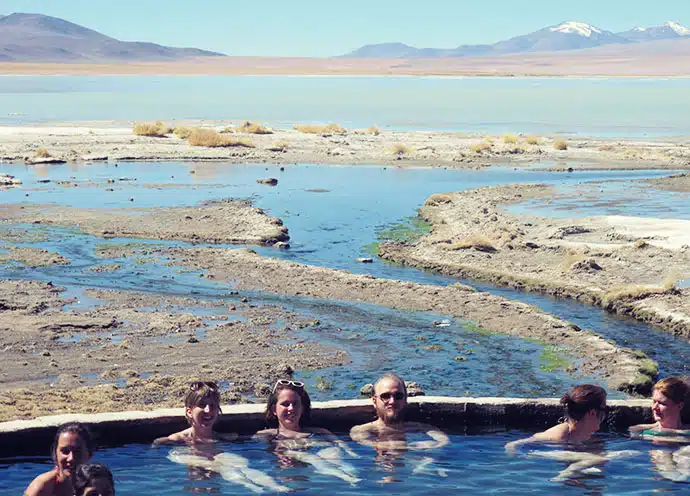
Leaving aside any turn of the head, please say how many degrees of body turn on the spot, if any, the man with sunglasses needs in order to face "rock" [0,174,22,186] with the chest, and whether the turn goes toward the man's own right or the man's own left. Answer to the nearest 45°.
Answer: approximately 135° to the man's own right

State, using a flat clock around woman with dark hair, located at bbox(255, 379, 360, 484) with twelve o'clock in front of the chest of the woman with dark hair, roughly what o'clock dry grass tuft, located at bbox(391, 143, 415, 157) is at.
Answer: The dry grass tuft is roughly at 6 o'clock from the woman with dark hair.

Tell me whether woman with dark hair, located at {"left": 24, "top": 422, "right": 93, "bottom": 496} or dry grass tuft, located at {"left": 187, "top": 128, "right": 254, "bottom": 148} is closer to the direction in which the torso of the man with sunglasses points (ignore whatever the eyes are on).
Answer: the woman with dark hair

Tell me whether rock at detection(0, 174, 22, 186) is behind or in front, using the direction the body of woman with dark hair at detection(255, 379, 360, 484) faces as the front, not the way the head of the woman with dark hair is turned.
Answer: behind

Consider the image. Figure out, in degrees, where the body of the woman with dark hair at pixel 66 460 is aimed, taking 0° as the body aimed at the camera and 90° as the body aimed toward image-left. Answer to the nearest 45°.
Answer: approximately 315°

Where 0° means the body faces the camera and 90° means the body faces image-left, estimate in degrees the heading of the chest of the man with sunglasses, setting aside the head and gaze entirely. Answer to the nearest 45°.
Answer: approximately 0°

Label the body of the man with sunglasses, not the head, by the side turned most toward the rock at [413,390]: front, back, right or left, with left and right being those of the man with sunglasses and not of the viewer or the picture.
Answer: back

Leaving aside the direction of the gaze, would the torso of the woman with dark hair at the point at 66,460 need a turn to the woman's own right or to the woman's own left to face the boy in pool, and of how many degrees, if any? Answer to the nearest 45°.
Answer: approximately 90° to the woman's own left

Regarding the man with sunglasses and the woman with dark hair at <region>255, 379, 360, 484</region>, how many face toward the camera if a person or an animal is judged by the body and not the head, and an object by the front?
2

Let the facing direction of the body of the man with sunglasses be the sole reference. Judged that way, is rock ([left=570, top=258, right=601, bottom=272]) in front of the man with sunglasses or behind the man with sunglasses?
behind

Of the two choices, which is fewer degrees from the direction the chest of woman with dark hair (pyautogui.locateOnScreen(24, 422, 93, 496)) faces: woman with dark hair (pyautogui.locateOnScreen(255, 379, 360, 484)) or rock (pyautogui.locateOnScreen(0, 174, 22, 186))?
the woman with dark hair

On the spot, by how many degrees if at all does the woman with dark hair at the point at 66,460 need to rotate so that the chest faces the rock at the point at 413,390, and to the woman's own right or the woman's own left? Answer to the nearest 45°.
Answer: approximately 90° to the woman's own left

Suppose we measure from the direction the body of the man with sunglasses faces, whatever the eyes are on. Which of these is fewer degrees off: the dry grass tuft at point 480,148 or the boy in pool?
the boy in pool

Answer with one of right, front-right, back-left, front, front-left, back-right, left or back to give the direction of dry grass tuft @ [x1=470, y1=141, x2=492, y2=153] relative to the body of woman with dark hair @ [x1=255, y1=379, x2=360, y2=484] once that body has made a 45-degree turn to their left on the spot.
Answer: back-left
